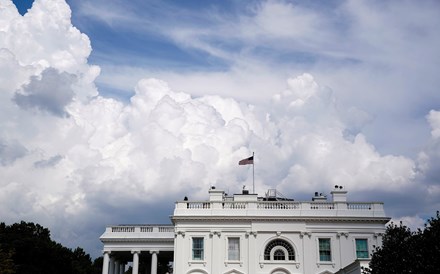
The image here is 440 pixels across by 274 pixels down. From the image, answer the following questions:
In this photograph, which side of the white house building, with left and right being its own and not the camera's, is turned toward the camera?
left

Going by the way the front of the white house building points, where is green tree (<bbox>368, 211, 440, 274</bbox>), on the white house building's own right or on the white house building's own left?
on the white house building's own left
